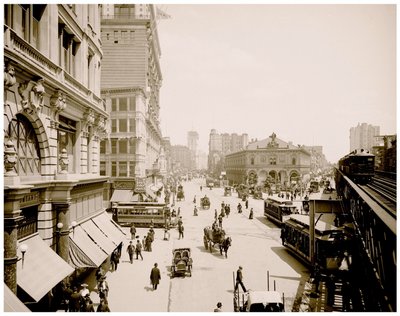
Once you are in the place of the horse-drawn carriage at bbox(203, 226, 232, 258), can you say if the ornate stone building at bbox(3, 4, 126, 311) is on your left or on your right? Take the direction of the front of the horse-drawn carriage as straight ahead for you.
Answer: on your right

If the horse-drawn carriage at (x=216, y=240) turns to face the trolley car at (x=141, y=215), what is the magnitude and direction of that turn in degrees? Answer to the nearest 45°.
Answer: approximately 180°

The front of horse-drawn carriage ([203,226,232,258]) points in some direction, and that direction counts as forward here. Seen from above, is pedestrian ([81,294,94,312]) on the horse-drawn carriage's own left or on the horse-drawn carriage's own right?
on the horse-drawn carriage's own right
